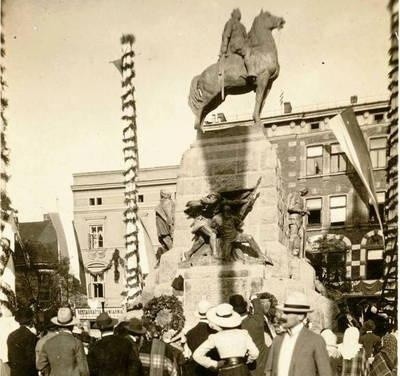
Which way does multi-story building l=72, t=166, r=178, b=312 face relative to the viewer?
toward the camera

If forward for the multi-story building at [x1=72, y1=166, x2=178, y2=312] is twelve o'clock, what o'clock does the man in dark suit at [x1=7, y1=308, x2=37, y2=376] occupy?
The man in dark suit is roughly at 12 o'clock from the multi-story building.

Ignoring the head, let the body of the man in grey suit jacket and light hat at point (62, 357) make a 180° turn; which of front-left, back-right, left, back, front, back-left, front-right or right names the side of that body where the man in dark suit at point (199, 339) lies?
left

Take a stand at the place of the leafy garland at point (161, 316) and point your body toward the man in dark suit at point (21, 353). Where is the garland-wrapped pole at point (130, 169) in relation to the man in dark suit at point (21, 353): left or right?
right

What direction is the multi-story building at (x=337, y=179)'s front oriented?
toward the camera

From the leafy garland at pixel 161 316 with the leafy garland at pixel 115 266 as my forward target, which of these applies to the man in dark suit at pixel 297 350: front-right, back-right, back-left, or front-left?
back-right

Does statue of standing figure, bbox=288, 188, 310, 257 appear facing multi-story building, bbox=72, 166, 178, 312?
no

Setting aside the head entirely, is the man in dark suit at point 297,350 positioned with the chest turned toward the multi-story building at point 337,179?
no

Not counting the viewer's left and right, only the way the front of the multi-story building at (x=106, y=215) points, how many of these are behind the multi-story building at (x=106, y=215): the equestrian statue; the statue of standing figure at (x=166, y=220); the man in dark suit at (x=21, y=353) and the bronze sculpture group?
0

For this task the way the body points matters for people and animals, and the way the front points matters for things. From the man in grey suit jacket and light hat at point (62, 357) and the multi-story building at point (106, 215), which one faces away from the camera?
the man in grey suit jacket and light hat

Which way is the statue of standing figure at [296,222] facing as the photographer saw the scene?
facing to the right of the viewer

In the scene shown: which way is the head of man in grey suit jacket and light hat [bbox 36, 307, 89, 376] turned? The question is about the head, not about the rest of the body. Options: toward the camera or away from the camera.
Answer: away from the camera

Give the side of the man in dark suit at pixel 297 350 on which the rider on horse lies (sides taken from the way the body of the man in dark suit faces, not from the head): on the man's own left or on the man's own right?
on the man's own right

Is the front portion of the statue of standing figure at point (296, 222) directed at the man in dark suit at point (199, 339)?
no

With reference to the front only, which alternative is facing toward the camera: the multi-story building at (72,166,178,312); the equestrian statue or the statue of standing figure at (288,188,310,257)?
the multi-story building

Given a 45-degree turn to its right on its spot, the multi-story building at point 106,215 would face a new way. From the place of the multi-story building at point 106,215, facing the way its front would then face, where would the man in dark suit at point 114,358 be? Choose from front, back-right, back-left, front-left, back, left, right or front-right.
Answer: front-left
